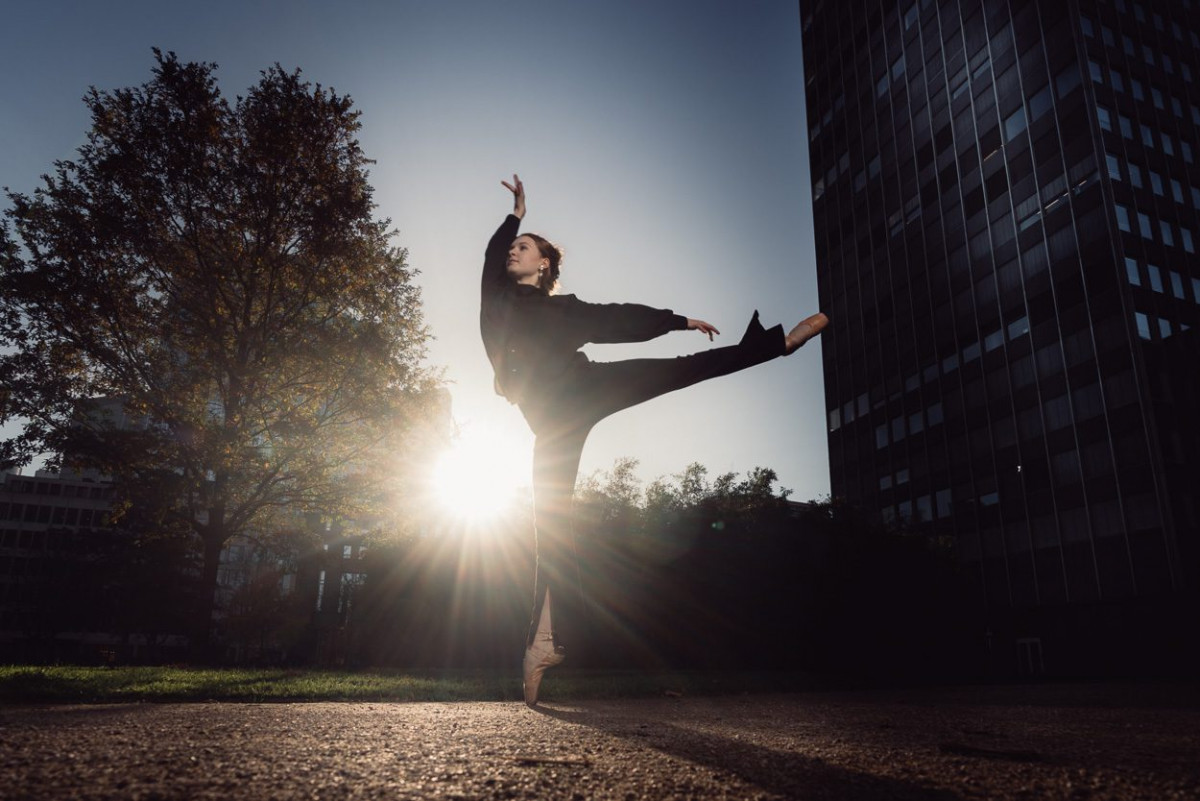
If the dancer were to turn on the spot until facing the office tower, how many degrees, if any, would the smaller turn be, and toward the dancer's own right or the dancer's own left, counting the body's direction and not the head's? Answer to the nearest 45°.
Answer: approximately 180°

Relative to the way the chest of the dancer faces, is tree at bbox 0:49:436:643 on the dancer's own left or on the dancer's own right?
on the dancer's own right

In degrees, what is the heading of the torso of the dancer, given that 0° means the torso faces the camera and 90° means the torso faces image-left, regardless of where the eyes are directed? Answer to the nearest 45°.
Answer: approximately 45°
